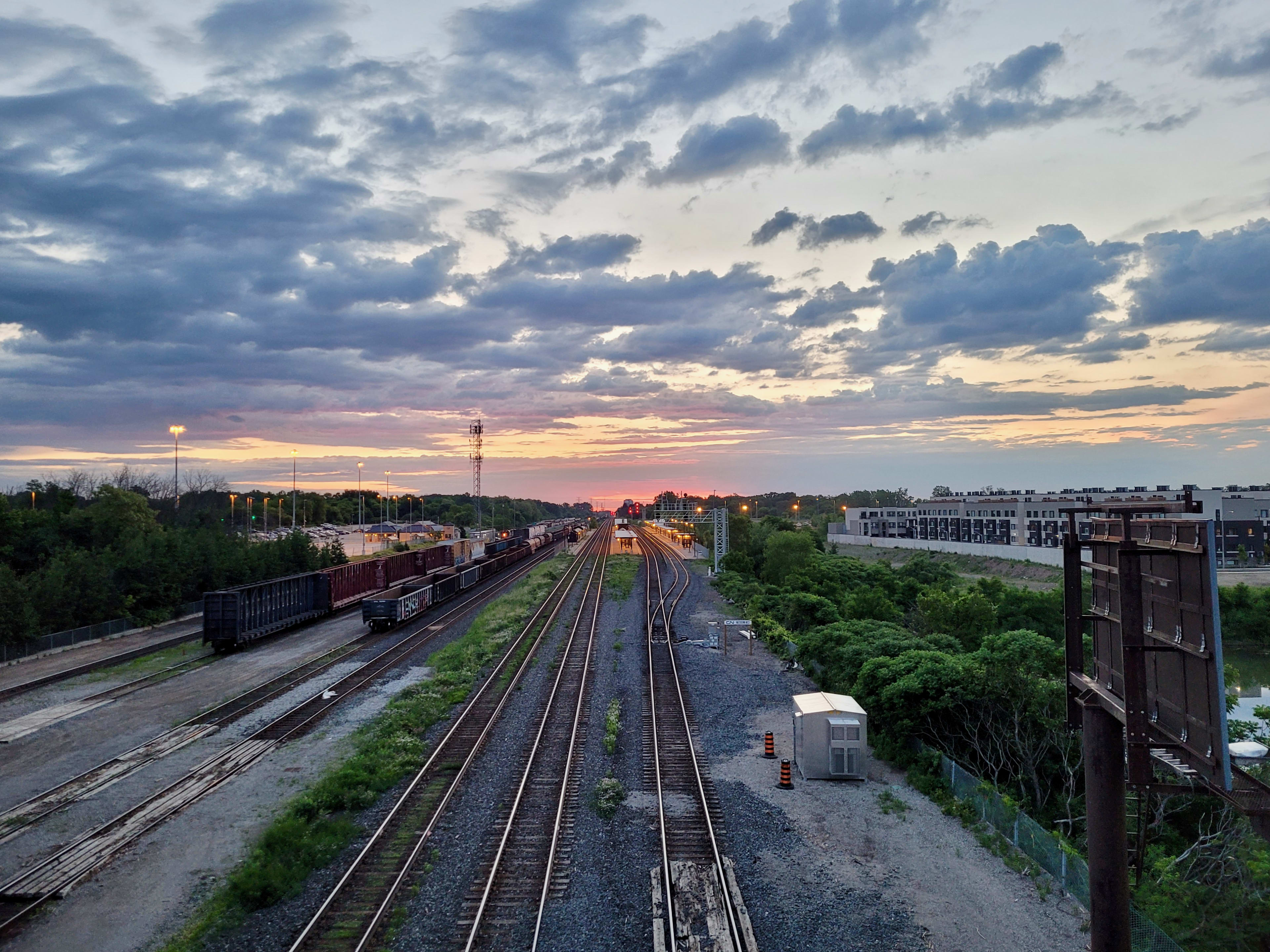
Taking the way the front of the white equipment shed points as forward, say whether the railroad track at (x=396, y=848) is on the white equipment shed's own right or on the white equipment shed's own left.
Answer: on the white equipment shed's own right

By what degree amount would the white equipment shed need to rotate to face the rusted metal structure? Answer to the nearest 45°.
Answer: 0° — it already faces it

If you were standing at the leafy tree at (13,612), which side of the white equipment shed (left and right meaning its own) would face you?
right

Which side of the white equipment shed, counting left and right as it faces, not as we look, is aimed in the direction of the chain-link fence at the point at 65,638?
right

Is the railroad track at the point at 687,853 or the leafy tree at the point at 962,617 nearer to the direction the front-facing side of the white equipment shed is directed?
the railroad track

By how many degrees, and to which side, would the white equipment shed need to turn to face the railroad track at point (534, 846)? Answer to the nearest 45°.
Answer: approximately 45° to its right

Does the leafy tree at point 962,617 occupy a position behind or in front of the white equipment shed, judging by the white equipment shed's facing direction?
behind

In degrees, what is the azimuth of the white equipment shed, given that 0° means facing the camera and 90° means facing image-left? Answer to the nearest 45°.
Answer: approximately 0°

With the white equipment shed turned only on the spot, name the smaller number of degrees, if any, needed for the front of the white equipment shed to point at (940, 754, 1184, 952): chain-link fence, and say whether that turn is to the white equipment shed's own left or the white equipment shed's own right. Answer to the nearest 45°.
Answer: approximately 45° to the white equipment shed's own left

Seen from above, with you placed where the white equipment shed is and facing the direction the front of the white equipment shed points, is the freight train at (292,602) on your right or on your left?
on your right

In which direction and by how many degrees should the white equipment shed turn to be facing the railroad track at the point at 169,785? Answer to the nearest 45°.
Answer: approximately 90° to its right
